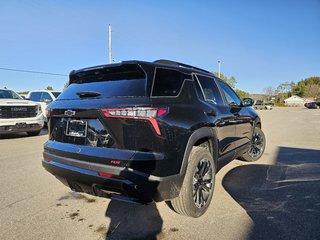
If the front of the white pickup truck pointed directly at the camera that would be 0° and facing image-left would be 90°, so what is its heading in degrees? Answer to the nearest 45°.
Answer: approximately 315°

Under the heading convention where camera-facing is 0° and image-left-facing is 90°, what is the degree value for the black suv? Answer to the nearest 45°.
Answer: approximately 225°
